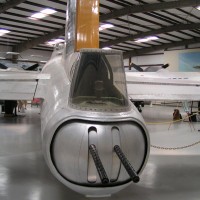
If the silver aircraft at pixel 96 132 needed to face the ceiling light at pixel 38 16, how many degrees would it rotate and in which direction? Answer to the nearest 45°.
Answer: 0° — it already faces it

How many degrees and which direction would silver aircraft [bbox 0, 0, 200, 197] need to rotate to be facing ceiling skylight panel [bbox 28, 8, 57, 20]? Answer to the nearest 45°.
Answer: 0° — it already faces it

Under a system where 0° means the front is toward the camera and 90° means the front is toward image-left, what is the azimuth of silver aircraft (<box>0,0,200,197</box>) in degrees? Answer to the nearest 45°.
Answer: approximately 180°
